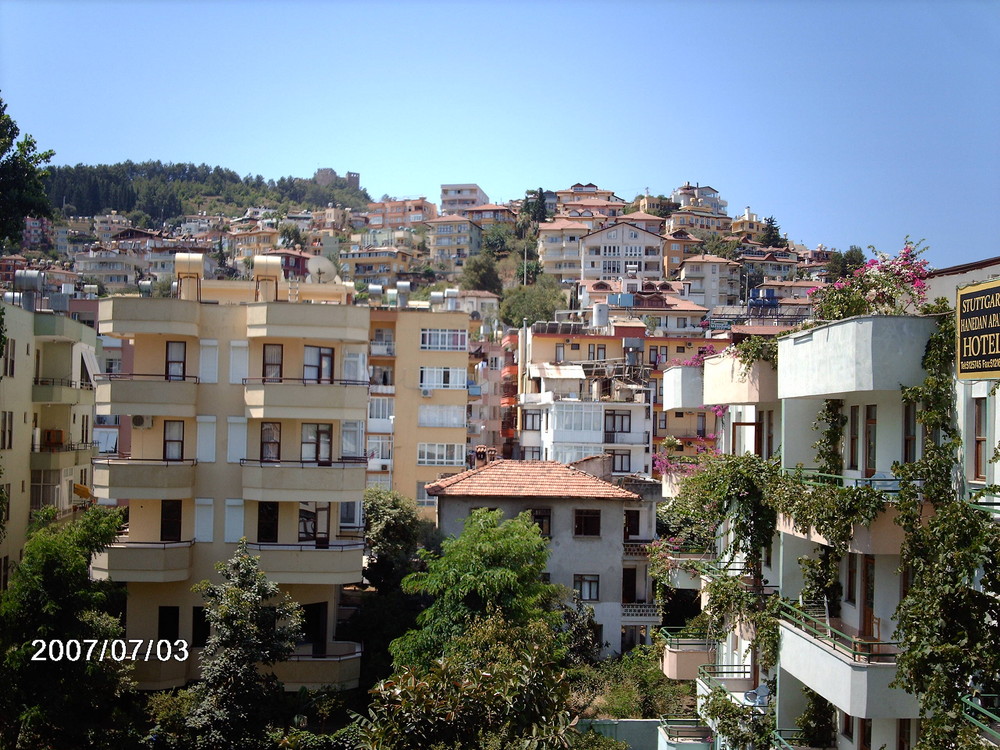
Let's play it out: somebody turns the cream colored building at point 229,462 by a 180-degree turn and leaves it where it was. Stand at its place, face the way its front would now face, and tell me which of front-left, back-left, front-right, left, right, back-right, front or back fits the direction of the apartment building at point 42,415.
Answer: front-left

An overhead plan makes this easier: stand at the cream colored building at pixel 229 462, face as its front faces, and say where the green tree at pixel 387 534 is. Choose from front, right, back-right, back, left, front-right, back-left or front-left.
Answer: back-left

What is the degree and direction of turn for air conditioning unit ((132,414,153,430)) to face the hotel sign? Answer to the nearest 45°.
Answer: approximately 45° to its left

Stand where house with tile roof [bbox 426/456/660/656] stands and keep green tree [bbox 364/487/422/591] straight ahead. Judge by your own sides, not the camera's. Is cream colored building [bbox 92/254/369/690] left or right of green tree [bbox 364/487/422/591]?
left
